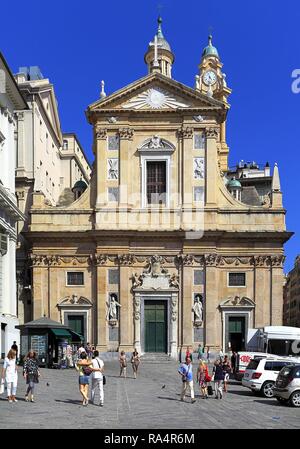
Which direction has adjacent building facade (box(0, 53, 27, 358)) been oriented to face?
to the viewer's right

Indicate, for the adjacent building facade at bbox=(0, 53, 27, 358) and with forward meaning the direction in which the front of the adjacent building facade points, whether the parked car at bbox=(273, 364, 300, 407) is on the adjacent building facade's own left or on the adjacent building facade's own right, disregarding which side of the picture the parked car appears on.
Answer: on the adjacent building facade's own right

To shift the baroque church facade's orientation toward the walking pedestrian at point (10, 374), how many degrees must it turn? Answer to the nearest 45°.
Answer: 0° — it already faces them

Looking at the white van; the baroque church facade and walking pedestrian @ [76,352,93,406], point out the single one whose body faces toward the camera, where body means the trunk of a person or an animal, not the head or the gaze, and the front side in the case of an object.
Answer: the baroque church facade

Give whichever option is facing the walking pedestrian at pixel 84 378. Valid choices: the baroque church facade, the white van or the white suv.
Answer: the baroque church facade

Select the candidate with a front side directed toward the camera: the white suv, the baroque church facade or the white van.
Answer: the baroque church facade
